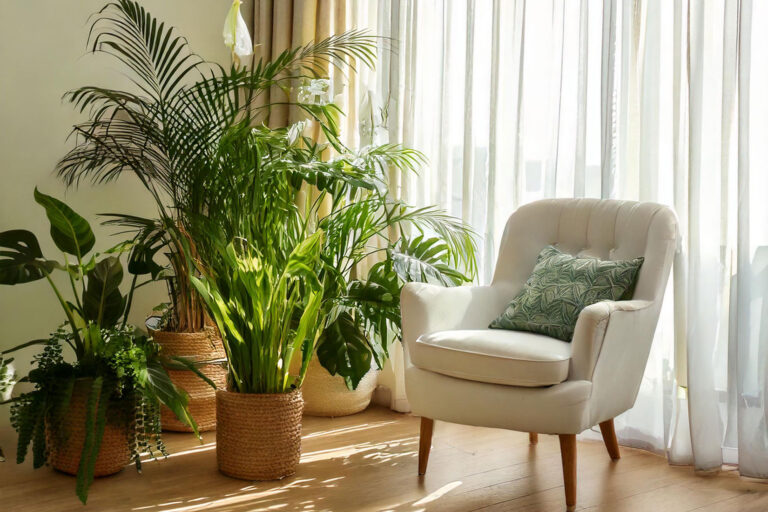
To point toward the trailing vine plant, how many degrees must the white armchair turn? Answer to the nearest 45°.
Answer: approximately 45° to its right

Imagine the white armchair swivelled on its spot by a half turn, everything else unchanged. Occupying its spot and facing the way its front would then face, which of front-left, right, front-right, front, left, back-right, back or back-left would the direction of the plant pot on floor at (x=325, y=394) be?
left

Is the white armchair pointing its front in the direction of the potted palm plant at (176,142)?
no

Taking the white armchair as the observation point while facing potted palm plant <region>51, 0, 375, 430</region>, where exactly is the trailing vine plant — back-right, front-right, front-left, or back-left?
front-left

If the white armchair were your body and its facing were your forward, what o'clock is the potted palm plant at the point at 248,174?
The potted palm plant is roughly at 2 o'clock from the white armchair.

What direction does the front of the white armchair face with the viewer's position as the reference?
facing the viewer and to the left of the viewer

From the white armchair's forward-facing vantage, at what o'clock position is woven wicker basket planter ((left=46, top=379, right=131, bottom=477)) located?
The woven wicker basket planter is roughly at 1 o'clock from the white armchair.
